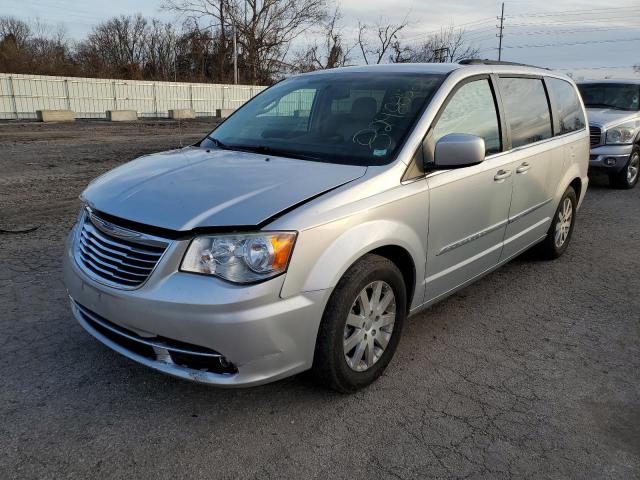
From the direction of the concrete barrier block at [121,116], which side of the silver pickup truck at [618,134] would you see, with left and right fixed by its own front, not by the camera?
right

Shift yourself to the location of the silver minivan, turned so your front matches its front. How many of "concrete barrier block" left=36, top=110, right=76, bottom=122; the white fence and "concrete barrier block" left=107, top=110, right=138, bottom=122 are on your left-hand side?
0

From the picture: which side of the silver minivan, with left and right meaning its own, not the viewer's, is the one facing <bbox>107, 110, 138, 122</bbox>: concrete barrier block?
right

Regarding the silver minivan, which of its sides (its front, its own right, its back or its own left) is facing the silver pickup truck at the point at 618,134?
back

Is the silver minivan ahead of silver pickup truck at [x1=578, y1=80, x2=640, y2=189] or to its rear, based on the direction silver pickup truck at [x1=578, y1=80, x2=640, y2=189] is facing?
ahead

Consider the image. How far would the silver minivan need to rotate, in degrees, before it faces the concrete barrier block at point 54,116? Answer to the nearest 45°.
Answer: approximately 90° to its right

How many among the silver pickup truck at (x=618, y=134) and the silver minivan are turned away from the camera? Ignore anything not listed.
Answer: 0

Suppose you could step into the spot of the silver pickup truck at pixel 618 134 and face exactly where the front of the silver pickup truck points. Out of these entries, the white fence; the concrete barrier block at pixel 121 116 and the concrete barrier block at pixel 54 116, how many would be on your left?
0

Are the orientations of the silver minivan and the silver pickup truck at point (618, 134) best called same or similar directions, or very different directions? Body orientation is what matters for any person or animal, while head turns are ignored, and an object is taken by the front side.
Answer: same or similar directions

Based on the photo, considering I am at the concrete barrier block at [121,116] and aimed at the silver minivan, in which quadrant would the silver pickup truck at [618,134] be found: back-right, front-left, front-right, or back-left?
front-left

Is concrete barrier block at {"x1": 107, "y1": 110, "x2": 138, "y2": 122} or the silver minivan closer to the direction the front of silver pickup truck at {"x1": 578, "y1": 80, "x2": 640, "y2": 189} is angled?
the silver minivan

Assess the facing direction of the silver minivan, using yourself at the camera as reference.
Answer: facing the viewer and to the left of the viewer
